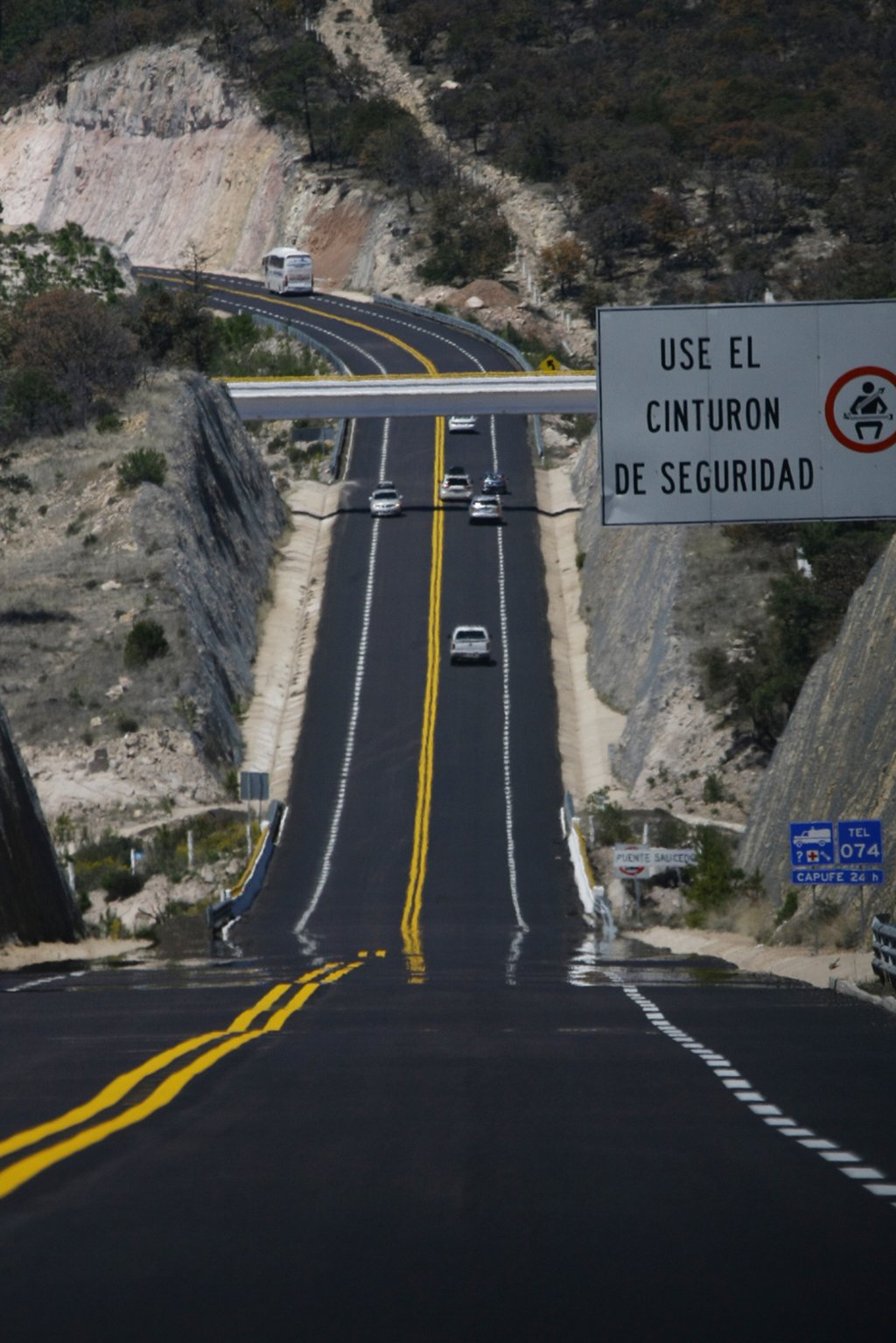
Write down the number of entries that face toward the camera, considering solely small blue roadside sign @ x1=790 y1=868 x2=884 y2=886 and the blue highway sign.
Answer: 2

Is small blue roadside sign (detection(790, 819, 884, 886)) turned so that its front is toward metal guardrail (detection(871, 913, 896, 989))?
yes

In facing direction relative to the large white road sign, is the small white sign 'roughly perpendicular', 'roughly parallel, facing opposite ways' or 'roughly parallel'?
roughly parallel

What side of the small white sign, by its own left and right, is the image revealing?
front

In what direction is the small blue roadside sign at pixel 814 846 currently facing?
toward the camera

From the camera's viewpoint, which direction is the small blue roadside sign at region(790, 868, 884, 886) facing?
toward the camera

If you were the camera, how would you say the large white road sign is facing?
facing the viewer

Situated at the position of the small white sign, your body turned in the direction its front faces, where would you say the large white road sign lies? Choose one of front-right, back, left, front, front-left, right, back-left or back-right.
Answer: front
